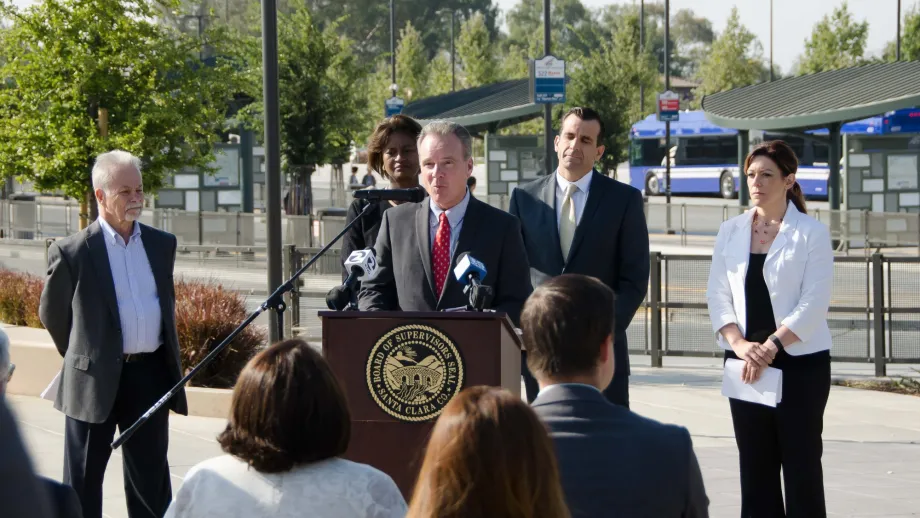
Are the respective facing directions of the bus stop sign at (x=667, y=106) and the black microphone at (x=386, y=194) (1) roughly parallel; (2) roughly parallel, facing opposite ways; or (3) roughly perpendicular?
roughly perpendicular

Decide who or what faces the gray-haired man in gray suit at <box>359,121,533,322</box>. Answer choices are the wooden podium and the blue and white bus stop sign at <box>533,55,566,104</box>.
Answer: the blue and white bus stop sign

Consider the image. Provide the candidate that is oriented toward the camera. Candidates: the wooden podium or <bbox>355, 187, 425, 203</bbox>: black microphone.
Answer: the wooden podium

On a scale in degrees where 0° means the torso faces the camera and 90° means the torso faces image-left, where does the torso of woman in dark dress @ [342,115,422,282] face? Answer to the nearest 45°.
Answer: approximately 0°

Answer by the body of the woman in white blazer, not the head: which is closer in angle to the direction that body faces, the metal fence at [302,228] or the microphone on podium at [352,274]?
the microphone on podium

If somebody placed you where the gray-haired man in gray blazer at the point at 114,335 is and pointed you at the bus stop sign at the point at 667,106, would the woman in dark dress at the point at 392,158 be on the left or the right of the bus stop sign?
right

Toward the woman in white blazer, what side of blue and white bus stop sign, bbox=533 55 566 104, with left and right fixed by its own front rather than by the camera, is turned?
front

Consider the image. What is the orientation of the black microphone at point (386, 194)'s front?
to the viewer's right

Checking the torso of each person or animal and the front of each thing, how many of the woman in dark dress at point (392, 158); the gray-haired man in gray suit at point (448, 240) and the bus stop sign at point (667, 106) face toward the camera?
3

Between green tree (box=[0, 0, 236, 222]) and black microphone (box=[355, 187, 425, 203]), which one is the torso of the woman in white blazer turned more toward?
the black microphone

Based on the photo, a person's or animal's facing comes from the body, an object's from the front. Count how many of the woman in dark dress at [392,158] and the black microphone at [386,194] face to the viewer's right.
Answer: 1

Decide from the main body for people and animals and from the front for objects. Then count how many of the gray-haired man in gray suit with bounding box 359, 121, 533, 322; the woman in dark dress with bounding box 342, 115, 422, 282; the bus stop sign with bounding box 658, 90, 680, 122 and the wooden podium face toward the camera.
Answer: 4

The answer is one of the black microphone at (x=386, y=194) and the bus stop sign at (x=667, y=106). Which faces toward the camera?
the bus stop sign

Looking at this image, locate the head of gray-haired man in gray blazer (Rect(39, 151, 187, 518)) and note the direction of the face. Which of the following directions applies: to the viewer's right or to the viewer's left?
to the viewer's right

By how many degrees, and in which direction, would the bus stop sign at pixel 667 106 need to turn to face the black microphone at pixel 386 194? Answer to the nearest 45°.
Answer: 0° — it already faces it

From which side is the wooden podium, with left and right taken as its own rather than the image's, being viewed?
front

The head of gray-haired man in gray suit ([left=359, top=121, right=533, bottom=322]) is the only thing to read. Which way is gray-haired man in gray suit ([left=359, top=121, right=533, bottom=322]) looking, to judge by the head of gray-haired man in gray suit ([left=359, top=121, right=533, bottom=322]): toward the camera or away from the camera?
toward the camera

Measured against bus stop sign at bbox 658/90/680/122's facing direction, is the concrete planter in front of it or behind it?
in front

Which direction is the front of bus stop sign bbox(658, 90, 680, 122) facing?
toward the camera

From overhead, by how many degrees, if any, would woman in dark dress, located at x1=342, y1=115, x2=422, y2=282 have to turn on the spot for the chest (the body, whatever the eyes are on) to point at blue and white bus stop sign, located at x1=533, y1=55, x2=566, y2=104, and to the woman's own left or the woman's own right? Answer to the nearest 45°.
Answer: approximately 180°

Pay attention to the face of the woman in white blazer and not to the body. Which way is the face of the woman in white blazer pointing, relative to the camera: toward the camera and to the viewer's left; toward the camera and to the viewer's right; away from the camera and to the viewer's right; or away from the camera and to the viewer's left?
toward the camera and to the viewer's left

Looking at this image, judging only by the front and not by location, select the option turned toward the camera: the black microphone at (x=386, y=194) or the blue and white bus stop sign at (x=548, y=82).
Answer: the blue and white bus stop sign

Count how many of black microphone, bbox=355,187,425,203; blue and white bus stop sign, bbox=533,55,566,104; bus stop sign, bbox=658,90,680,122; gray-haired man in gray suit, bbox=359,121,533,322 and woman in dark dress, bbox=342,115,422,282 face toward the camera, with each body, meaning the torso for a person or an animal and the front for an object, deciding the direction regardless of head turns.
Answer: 4
